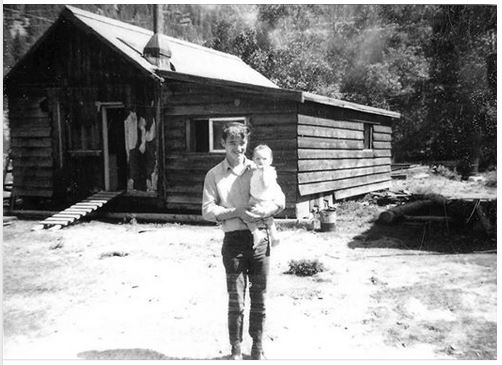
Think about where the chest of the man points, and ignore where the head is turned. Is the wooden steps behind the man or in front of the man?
behind

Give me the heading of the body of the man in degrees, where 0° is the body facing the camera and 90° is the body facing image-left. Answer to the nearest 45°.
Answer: approximately 0°

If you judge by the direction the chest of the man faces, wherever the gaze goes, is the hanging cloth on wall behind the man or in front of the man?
behind

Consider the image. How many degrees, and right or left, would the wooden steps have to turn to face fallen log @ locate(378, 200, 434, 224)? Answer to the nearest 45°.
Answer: approximately 90° to its left

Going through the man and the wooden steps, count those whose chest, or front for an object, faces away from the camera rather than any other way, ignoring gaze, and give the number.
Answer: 0

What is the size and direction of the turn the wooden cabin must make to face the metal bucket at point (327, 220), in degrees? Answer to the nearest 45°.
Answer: approximately 90° to its left

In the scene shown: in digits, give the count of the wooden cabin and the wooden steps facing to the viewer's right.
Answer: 0

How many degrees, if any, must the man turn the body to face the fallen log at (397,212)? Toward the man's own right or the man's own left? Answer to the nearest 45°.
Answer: approximately 135° to the man's own left

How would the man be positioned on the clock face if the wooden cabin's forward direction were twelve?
The man is roughly at 10 o'clock from the wooden cabin.

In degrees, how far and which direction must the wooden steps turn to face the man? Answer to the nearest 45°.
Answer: approximately 45° to its left
